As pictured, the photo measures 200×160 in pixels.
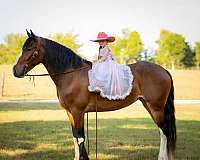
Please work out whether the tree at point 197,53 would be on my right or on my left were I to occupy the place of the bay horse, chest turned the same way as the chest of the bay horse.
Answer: on my right

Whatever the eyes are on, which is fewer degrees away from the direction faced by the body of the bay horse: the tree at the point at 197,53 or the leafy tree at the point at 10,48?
the leafy tree

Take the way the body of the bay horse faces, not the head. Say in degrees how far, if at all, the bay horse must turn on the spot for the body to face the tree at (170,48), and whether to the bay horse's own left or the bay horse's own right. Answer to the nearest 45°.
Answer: approximately 90° to the bay horse's own right

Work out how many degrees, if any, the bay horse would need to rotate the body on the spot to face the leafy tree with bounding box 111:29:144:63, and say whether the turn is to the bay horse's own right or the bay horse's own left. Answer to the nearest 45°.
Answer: approximately 90° to the bay horse's own right

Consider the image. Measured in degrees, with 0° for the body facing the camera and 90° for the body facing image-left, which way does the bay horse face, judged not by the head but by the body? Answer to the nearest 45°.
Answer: approximately 90°

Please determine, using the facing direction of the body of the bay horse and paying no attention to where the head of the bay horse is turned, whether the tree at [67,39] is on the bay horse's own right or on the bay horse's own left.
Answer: on the bay horse's own right

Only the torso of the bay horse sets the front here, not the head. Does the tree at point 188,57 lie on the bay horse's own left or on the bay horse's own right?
on the bay horse's own right
